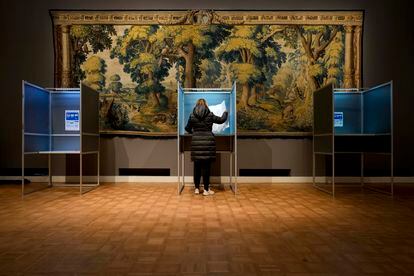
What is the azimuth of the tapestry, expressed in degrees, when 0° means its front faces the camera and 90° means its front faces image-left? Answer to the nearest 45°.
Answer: approximately 0°
